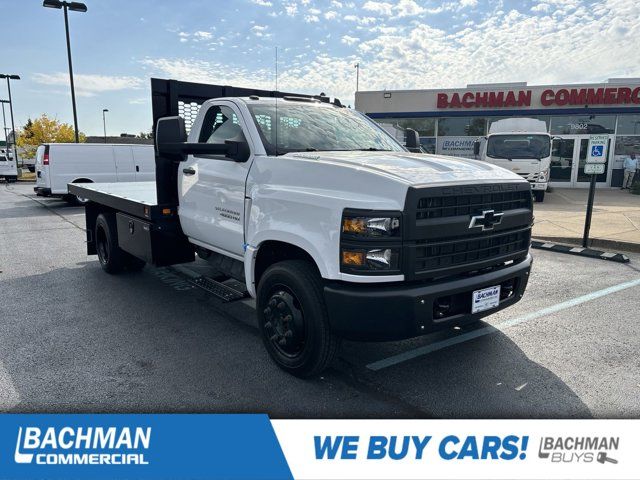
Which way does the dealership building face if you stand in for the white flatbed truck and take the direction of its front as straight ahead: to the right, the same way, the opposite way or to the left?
to the right

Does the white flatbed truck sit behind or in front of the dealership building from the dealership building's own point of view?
in front

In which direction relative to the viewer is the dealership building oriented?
toward the camera

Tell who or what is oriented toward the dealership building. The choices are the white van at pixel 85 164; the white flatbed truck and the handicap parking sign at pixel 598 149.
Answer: the white van

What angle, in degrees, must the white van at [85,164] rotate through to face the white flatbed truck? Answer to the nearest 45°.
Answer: approximately 90° to its right

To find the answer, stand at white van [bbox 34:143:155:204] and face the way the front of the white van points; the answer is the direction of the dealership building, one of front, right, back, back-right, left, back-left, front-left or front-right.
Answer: front

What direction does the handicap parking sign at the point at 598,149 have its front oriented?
toward the camera

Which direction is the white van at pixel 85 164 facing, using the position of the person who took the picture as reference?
facing to the right of the viewer

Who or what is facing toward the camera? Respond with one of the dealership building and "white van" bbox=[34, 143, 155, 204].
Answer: the dealership building

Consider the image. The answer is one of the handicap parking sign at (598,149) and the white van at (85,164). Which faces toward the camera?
the handicap parking sign

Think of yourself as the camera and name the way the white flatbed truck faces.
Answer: facing the viewer and to the right of the viewer

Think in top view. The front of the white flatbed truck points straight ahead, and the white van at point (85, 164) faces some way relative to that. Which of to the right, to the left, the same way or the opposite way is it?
to the left

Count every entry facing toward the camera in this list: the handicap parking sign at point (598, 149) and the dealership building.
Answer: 2

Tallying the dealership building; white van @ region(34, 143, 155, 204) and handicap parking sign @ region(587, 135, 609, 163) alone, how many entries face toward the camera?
2

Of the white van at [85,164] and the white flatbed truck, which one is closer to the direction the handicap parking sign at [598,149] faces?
the white flatbed truck

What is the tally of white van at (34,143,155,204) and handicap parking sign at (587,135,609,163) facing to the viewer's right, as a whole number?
1
